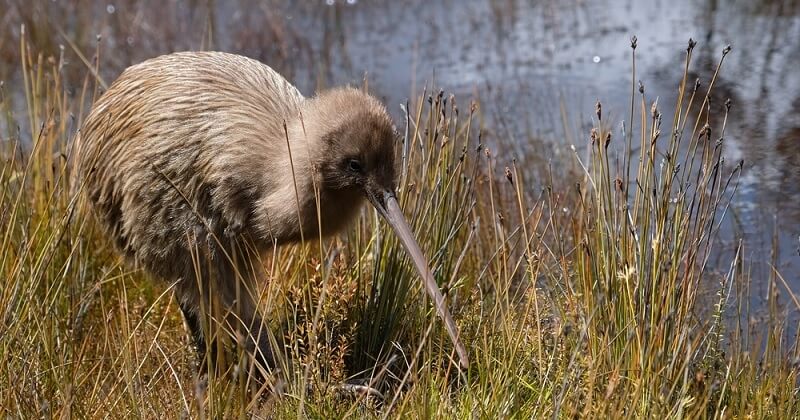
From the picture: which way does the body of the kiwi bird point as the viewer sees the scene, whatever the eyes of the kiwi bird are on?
to the viewer's right
